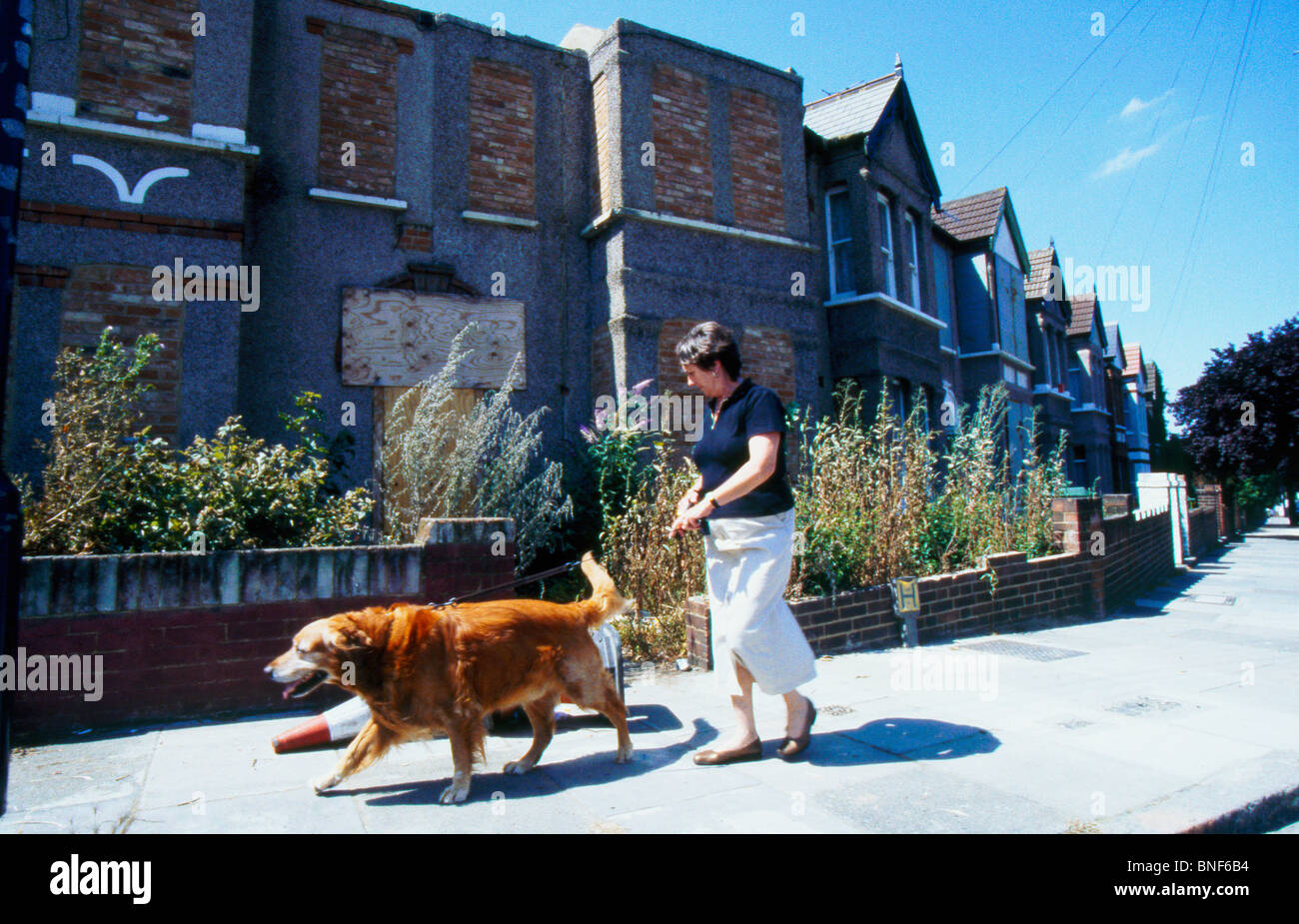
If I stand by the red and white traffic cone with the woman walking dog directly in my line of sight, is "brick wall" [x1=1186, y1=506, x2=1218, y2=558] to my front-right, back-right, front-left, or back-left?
front-left

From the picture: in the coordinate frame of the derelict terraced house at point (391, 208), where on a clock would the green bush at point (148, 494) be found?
The green bush is roughly at 2 o'clock from the derelict terraced house.

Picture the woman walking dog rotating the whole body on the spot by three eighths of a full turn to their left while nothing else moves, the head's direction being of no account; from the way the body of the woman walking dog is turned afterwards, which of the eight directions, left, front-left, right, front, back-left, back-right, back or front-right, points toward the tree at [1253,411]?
left

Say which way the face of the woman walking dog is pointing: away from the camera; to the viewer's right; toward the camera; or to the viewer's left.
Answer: to the viewer's left

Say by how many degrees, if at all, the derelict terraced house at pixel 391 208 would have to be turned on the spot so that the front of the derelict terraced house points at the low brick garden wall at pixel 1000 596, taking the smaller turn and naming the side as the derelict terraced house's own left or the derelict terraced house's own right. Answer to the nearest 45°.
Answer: approximately 45° to the derelict terraced house's own left

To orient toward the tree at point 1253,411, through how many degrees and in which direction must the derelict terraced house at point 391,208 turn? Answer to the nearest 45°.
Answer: approximately 90° to its left

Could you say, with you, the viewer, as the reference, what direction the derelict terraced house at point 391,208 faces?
facing the viewer and to the right of the viewer

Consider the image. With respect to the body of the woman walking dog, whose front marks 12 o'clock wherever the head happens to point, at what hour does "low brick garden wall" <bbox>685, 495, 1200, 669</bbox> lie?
The low brick garden wall is roughly at 4 o'clock from the woman walking dog.

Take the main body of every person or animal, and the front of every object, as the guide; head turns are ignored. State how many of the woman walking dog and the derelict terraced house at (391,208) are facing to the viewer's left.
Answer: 1

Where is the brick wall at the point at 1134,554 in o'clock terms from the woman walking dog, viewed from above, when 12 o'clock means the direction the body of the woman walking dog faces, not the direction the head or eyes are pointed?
The brick wall is roughly at 4 o'clock from the woman walking dog.

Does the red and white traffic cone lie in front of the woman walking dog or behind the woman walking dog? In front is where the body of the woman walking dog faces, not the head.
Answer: in front

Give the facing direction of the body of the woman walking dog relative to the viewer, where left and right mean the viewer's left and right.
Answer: facing to the left of the viewer

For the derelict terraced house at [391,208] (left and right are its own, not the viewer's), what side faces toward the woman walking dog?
front

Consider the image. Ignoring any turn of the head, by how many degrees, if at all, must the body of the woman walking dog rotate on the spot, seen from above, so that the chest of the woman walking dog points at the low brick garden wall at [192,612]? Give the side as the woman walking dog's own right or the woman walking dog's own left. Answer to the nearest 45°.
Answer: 0° — they already face it

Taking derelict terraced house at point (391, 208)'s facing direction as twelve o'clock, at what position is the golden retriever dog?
The golden retriever dog is roughly at 1 o'clock from the derelict terraced house.

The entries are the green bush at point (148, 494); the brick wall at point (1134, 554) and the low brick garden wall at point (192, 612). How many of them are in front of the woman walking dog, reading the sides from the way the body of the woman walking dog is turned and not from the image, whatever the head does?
2

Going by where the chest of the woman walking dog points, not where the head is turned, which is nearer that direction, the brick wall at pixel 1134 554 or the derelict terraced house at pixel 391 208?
the derelict terraced house
